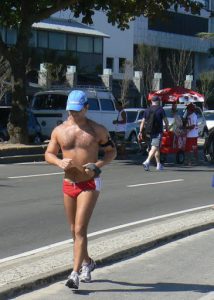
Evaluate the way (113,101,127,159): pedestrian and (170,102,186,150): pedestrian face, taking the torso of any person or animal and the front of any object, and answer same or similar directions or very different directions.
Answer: same or similar directions

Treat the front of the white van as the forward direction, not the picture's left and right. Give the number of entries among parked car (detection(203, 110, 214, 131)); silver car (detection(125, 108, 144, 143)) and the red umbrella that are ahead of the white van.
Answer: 0

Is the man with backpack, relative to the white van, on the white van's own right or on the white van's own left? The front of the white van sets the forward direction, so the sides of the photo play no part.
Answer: on the white van's own left

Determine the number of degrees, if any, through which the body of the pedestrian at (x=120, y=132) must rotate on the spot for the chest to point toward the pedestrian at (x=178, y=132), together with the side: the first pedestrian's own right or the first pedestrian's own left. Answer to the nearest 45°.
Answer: approximately 135° to the first pedestrian's own left

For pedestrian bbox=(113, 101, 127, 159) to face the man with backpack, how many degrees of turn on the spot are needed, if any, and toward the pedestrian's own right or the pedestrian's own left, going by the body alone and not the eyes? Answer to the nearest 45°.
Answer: approximately 90° to the pedestrian's own left
